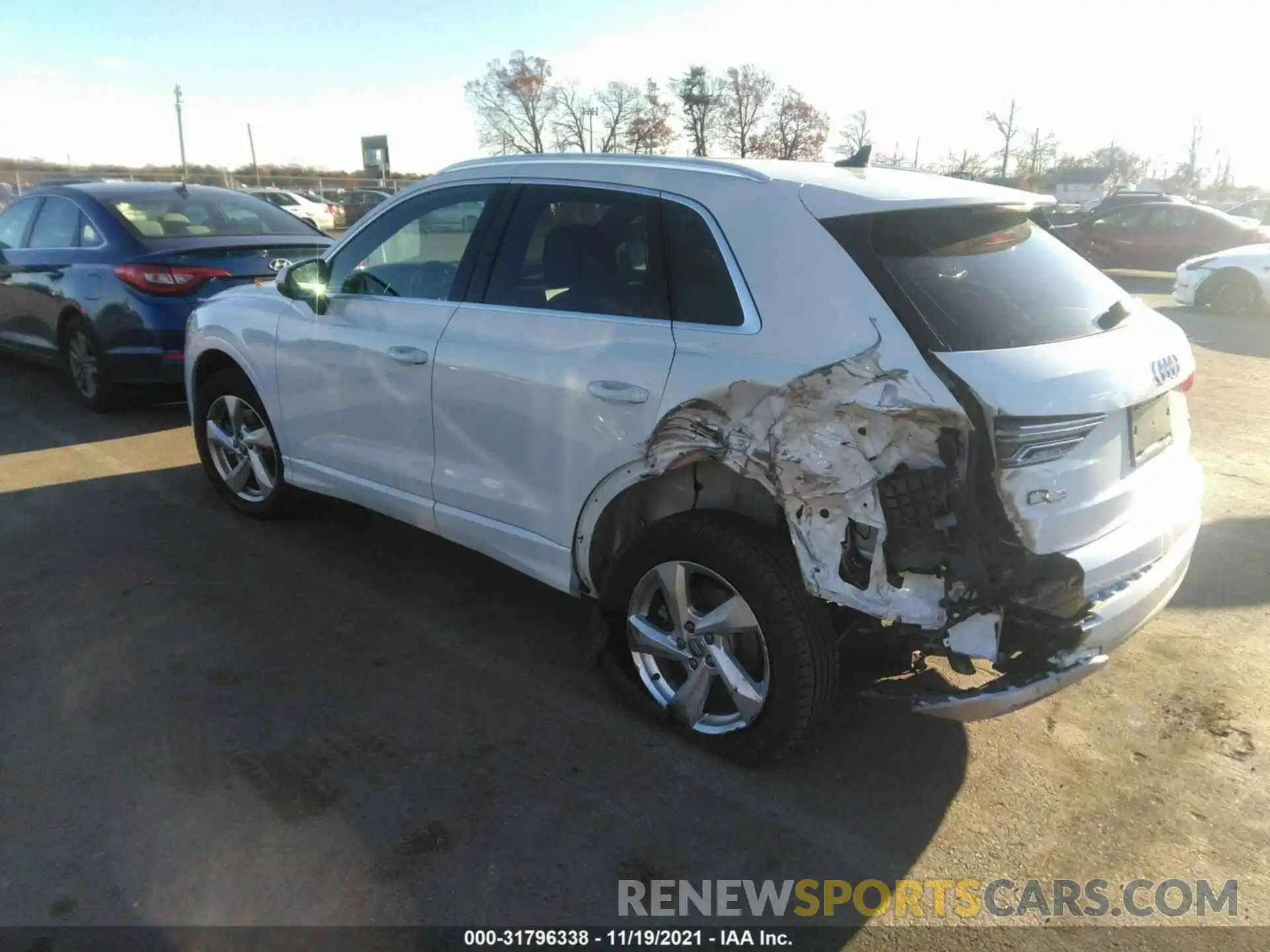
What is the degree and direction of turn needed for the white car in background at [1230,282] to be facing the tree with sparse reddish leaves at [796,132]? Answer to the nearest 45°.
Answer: approximately 45° to its right

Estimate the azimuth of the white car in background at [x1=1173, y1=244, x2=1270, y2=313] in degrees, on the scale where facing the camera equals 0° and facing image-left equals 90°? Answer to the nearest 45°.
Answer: approximately 90°

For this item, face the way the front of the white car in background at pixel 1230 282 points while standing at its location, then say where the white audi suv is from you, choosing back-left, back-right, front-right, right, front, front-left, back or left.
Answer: left

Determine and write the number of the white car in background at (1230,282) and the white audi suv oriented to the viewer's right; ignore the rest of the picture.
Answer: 0

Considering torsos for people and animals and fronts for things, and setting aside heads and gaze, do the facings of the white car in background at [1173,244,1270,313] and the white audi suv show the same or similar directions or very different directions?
same or similar directions

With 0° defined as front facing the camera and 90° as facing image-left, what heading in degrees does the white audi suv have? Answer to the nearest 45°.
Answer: approximately 135°

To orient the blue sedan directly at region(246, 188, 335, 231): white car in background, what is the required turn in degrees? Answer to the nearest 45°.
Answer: approximately 45° to its right

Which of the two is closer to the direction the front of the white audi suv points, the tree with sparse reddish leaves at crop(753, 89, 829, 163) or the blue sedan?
the blue sedan

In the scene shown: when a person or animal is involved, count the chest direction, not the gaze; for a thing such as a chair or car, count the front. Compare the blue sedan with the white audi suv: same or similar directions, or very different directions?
same or similar directions

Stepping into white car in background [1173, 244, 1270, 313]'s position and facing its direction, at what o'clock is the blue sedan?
The blue sedan is roughly at 10 o'clock from the white car in background.

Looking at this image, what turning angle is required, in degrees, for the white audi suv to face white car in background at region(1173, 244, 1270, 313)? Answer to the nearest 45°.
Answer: approximately 90° to its right

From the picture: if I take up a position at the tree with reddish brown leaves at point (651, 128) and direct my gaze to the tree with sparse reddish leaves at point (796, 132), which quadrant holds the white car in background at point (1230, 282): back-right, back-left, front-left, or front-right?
front-right

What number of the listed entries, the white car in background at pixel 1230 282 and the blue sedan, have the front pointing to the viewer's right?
0

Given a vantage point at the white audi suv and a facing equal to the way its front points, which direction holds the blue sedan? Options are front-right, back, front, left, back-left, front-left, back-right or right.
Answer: front
